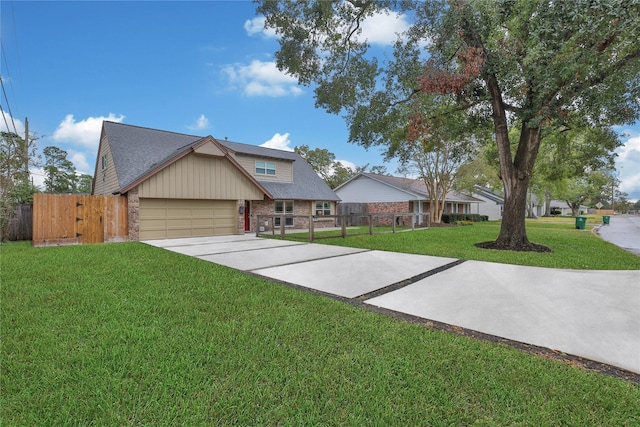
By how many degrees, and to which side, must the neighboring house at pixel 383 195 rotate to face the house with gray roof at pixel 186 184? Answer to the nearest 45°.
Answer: approximately 90° to its right

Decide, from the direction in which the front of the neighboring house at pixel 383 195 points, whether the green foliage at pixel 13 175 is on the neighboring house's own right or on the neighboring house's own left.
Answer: on the neighboring house's own right

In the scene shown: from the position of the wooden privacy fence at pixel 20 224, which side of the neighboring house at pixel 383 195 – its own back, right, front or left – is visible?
right

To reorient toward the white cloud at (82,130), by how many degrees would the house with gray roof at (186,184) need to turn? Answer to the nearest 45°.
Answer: approximately 180°

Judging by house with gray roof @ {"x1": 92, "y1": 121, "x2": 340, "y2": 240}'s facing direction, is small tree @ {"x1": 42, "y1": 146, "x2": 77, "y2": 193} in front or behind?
behind

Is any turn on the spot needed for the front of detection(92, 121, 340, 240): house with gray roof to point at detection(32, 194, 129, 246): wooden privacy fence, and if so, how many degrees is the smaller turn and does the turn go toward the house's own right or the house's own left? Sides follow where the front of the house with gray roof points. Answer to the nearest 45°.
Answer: approximately 90° to the house's own right

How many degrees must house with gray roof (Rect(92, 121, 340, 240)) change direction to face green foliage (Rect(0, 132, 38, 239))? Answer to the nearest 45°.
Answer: approximately 135° to its right

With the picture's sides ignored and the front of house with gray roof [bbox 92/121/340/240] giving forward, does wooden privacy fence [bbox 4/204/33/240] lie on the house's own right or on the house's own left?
on the house's own right

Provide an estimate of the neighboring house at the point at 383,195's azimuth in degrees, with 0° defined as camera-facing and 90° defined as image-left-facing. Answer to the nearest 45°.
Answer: approximately 315°

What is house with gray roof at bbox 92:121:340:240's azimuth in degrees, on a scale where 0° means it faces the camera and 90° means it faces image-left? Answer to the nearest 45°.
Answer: approximately 315°
